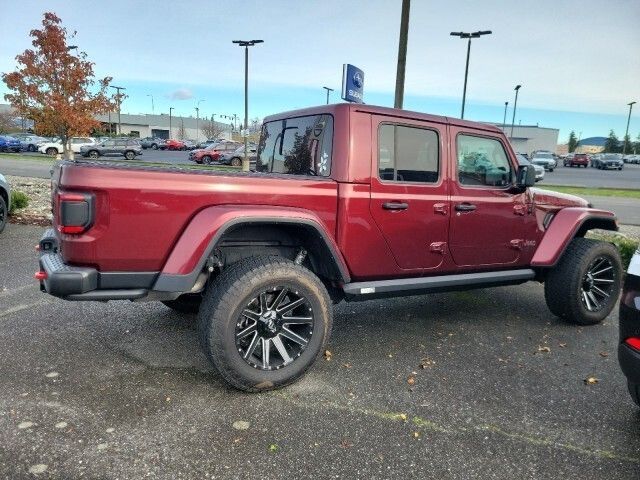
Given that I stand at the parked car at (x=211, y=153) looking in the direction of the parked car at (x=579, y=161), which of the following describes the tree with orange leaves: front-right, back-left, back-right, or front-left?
back-right

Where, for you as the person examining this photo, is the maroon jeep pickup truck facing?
facing away from the viewer and to the right of the viewer

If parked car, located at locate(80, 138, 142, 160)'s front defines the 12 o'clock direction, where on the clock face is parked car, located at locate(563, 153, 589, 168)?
parked car, located at locate(563, 153, 589, 168) is roughly at 6 o'clock from parked car, located at locate(80, 138, 142, 160).

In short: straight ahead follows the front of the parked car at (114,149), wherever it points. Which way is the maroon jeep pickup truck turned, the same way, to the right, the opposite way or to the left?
the opposite way

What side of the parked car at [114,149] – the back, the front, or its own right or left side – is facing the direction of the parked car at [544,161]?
back

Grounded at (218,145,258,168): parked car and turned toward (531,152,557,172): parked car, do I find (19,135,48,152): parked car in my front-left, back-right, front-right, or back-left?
back-left

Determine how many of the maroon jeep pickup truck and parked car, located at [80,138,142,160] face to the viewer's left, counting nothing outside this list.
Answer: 1

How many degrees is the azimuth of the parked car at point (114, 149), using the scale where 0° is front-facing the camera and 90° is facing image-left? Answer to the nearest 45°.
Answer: approximately 90°

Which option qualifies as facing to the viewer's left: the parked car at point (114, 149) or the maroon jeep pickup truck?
the parked car

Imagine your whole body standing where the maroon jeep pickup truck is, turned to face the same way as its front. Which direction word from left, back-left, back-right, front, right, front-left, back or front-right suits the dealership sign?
front-left

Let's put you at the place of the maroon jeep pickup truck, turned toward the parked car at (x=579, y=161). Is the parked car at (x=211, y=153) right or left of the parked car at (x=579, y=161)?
left

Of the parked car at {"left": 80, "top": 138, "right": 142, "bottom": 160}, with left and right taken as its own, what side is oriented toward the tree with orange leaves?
left
